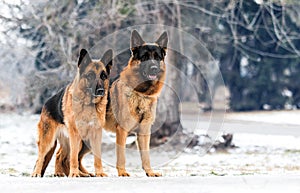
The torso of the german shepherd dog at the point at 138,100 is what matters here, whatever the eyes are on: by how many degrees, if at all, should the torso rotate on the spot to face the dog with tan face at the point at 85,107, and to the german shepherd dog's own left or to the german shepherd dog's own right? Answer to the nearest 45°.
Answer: approximately 135° to the german shepherd dog's own right

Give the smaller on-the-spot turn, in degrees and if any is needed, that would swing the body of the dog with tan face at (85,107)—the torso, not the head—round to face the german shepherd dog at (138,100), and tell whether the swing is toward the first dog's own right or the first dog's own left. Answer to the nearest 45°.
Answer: approximately 45° to the first dog's own left

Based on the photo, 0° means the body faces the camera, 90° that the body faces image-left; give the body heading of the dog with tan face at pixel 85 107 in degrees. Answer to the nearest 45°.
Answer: approximately 315°

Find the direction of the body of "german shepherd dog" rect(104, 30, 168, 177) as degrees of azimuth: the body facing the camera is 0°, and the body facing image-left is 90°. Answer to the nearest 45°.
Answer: approximately 315°
